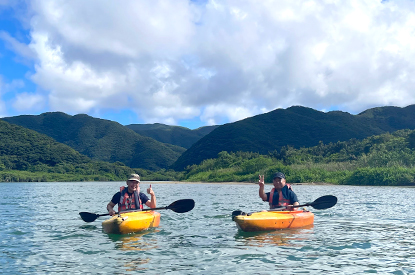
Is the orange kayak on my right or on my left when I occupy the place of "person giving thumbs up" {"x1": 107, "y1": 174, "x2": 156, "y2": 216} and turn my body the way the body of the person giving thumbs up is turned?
on my left

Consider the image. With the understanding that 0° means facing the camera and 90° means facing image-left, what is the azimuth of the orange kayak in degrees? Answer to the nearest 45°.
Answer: approximately 45°

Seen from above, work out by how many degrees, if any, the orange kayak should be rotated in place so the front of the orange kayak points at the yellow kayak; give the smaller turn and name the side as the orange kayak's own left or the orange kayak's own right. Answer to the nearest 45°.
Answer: approximately 45° to the orange kayak's own right

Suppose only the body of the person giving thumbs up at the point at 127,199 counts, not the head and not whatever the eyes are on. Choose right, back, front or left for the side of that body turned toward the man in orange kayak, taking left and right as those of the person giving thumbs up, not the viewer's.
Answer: left

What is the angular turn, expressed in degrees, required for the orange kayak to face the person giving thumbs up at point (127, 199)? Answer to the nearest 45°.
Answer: approximately 45° to its right
